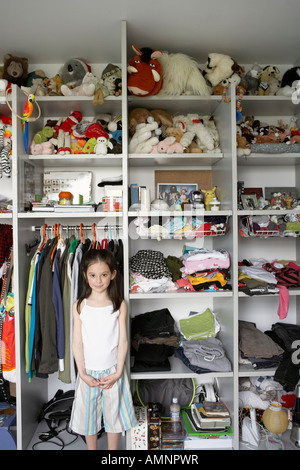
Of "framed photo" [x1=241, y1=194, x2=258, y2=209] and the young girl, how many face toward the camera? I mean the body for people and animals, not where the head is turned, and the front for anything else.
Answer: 2

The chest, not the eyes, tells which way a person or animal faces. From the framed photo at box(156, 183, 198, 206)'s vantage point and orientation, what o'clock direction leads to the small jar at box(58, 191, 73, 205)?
The small jar is roughly at 2 o'clock from the framed photo.
